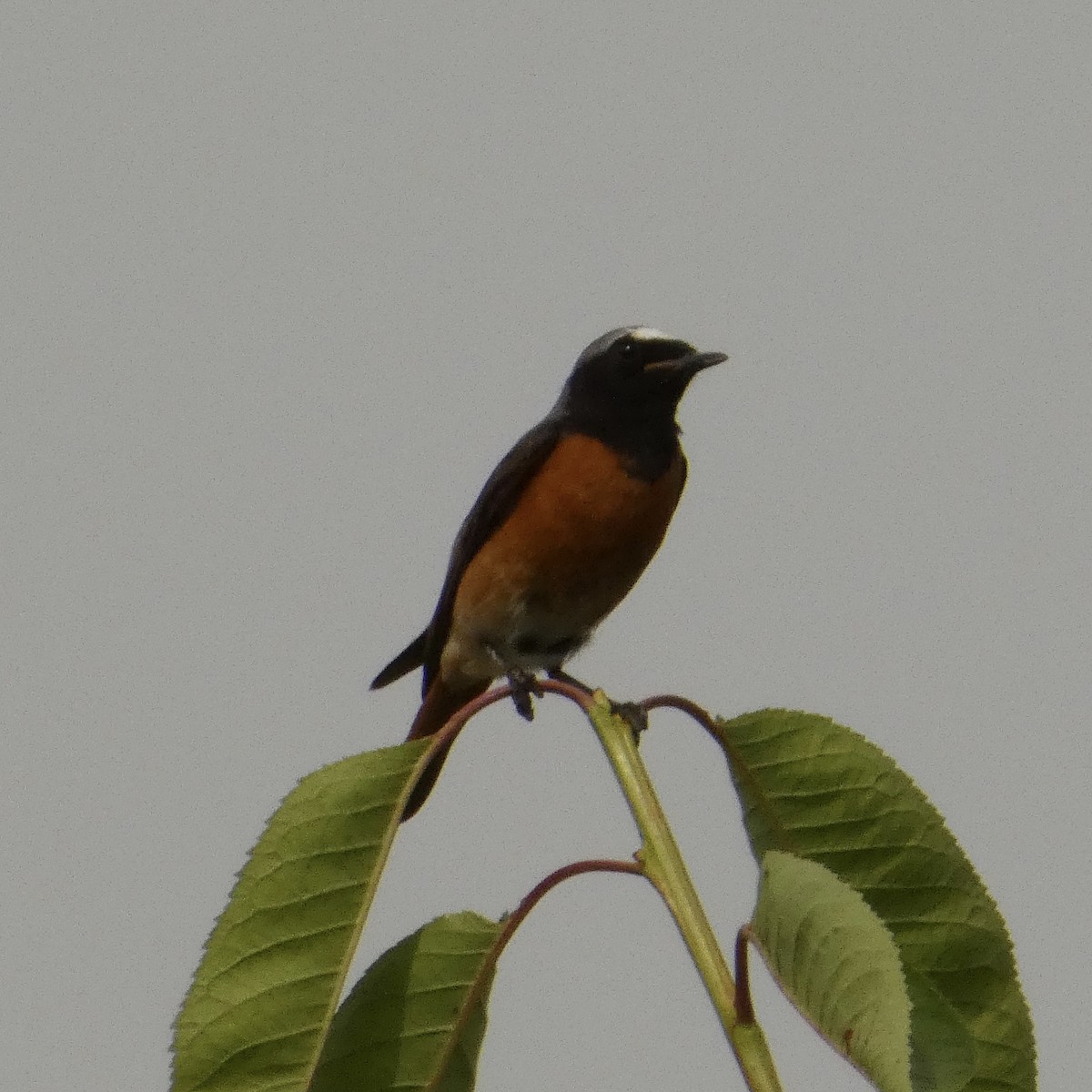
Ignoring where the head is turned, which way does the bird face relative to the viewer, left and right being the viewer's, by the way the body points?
facing the viewer and to the right of the viewer
